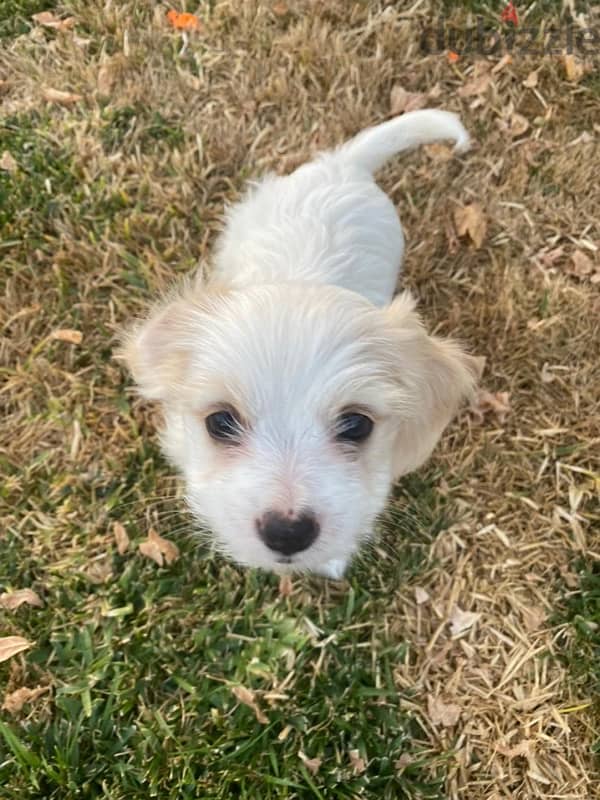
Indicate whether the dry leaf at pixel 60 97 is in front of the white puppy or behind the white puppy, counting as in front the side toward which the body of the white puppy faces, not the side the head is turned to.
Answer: behind

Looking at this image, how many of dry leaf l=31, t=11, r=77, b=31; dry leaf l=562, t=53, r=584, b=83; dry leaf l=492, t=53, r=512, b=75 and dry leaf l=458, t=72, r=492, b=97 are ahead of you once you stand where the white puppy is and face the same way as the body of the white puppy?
0

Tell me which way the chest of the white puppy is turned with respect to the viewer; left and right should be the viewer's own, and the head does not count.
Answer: facing the viewer

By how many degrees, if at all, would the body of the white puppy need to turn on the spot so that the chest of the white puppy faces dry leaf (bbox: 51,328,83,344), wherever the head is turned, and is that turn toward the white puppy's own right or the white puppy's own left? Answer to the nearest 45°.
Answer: approximately 135° to the white puppy's own right

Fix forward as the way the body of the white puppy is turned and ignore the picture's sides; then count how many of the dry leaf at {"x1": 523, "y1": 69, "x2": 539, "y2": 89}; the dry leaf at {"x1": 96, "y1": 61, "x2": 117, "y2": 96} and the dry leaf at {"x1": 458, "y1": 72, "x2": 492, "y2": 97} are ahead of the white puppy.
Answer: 0

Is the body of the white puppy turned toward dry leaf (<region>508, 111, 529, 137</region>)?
no

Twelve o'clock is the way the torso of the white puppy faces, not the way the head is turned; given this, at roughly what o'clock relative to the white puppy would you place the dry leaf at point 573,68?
The dry leaf is roughly at 7 o'clock from the white puppy.

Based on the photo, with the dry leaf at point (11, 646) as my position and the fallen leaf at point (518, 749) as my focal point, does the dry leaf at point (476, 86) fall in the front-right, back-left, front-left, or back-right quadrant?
front-left

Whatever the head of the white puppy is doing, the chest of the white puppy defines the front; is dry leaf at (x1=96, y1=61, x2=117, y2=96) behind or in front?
behind

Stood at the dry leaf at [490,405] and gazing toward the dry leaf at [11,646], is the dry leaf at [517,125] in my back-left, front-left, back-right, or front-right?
back-right

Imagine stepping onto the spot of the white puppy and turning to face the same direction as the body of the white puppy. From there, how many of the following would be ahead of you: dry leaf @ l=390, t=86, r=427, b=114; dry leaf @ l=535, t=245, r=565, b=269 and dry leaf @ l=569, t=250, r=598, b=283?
0

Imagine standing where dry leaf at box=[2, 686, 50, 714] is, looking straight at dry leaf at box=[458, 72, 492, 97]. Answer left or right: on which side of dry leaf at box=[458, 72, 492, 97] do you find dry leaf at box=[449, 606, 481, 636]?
right

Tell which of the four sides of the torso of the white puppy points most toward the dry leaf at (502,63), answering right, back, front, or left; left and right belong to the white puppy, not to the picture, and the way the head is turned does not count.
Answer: back

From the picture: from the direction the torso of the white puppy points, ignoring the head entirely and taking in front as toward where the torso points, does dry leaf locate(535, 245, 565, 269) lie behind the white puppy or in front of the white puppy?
behind
